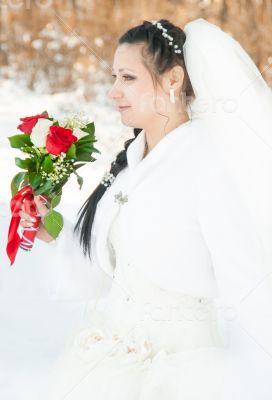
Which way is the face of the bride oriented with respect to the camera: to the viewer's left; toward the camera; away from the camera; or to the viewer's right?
to the viewer's left

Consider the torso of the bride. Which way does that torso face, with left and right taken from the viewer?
facing the viewer and to the left of the viewer
